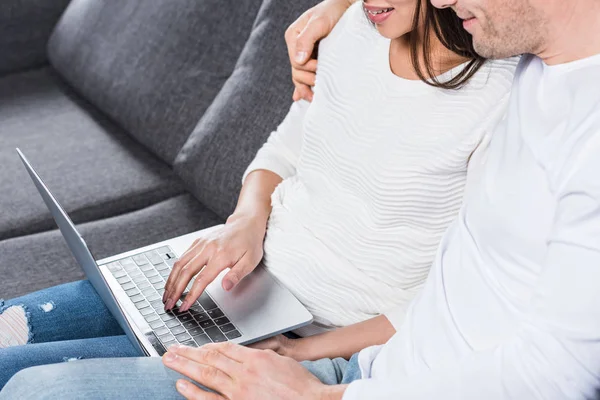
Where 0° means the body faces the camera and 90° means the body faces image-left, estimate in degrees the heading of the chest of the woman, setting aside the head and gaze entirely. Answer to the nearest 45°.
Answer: approximately 45°

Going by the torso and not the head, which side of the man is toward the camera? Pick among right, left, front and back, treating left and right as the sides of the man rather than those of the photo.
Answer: left
